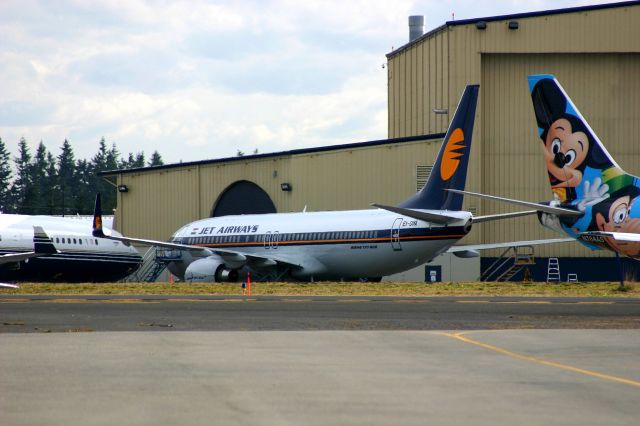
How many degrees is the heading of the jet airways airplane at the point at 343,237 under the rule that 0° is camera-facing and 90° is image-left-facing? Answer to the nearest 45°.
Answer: approximately 135°
